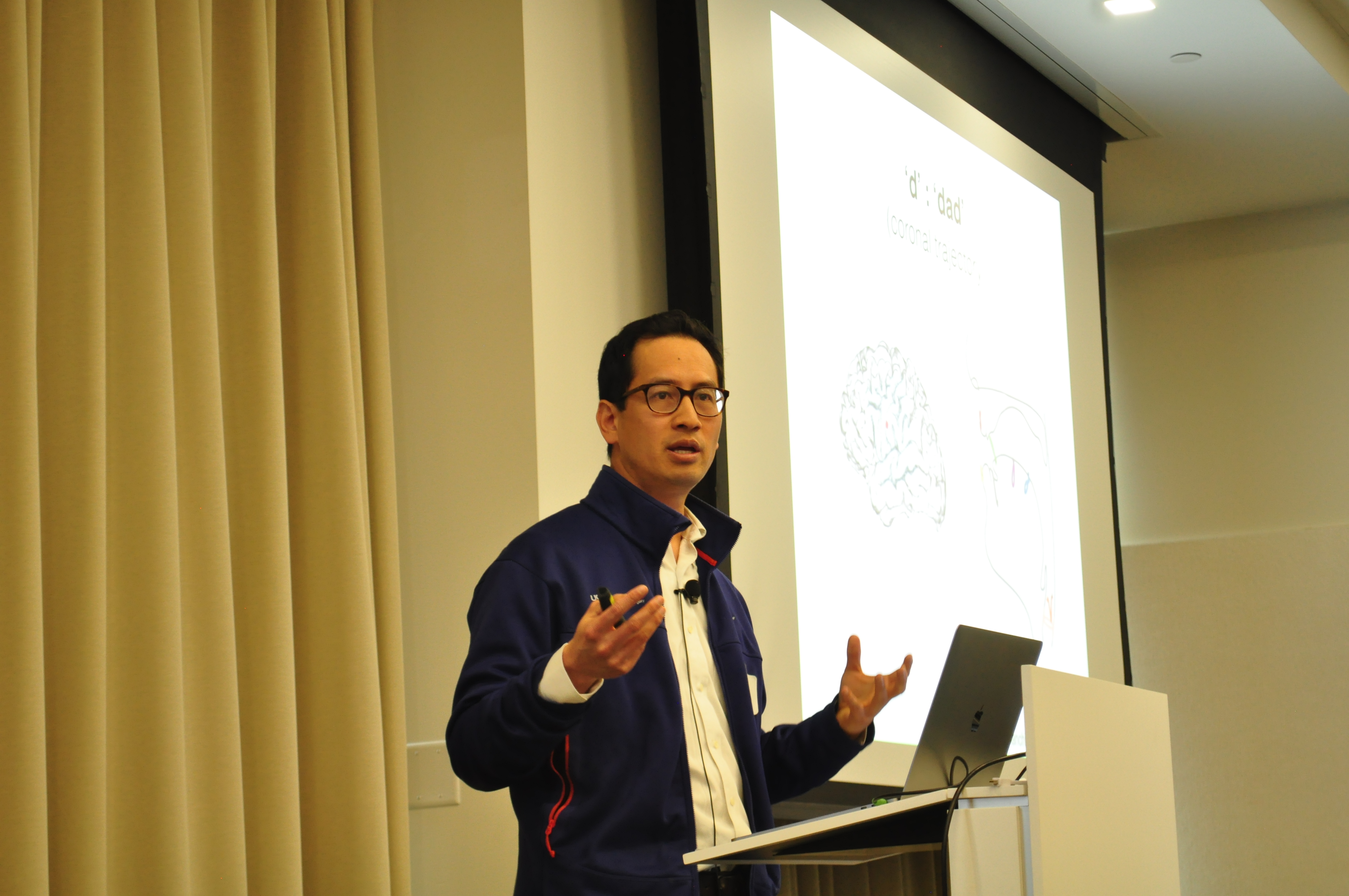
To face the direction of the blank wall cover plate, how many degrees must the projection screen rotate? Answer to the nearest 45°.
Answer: approximately 90° to its right

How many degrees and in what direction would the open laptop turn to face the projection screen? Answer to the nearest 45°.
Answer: approximately 45° to its right

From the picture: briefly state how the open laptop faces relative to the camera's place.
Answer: facing away from the viewer and to the left of the viewer

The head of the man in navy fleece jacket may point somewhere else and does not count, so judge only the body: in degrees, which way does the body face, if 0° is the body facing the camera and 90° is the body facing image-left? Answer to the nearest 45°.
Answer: approximately 315°
